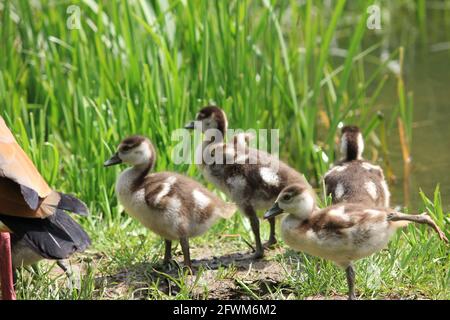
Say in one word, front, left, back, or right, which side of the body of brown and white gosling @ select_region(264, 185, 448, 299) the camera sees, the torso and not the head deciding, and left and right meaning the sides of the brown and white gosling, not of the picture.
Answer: left

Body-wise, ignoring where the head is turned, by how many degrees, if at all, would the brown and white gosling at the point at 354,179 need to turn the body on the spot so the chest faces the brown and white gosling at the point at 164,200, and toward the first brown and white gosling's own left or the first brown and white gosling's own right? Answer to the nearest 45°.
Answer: approximately 90° to the first brown and white gosling's own left

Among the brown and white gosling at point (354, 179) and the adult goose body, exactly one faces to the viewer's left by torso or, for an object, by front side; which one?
the adult goose body

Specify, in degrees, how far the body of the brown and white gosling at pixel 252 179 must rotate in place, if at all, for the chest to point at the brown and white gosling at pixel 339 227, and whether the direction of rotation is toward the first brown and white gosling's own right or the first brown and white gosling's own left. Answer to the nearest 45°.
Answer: approximately 135° to the first brown and white gosling's own left

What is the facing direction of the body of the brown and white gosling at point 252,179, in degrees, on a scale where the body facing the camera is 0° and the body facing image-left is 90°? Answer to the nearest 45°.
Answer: approximately 90°

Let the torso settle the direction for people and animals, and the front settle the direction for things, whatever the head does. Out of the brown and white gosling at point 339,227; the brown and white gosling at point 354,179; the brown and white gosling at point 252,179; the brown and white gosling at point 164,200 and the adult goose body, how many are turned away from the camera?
1

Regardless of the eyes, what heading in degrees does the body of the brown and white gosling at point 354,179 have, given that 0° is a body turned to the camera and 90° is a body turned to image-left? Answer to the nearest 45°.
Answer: approximately 180°

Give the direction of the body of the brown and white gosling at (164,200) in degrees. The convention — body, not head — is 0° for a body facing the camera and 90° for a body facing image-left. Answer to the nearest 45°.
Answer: approximately 90°

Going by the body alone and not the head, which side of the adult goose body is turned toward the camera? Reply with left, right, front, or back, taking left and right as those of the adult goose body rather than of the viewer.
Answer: left

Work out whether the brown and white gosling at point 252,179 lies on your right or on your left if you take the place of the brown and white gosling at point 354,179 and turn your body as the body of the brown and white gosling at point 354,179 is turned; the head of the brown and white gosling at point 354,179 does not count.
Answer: on your left

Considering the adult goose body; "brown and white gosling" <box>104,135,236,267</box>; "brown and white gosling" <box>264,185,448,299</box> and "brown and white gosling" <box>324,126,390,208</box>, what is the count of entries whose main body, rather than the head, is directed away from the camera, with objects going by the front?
1

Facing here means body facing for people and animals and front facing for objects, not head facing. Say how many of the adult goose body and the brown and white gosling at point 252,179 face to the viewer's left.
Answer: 2

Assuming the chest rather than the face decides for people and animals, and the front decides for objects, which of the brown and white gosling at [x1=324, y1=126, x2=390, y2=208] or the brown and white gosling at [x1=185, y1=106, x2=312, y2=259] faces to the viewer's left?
the brown and white gosling at [x1=185, y1=106, x2=312, y2=259]

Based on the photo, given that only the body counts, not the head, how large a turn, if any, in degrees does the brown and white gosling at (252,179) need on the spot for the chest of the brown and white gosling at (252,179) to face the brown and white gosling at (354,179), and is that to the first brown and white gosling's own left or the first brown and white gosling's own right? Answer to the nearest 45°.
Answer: approximately 180°

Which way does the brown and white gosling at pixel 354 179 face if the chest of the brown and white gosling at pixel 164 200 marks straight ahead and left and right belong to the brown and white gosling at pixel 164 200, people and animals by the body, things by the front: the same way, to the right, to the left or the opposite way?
to the right

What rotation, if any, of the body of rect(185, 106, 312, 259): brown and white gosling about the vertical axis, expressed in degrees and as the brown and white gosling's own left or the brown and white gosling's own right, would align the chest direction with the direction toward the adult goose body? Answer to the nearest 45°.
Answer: approximately 45° to the brown and white gosling's own left

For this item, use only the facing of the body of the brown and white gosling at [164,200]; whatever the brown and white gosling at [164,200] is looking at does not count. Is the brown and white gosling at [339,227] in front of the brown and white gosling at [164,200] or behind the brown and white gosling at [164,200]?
behind
